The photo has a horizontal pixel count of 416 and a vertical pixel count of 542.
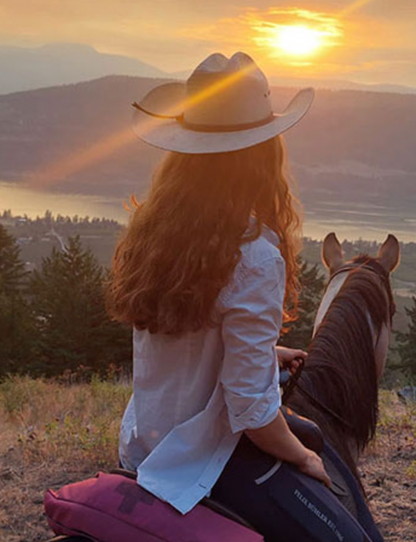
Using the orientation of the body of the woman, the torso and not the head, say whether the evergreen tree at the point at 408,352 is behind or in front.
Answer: in front

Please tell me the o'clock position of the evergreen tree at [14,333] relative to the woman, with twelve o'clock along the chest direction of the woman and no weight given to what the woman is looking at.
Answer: The evergreen tree is roughly at 10 o'clock from the woman.

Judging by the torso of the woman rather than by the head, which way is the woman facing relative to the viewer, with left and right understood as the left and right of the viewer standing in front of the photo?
facing away from the viewer and to the right of the viewer

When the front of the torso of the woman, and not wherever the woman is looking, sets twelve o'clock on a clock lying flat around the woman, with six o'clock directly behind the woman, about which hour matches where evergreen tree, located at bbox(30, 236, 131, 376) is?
The evergreen tree is roughly at 10 o'clock from the woman.

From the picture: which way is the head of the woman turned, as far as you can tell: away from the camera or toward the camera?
away from the camera

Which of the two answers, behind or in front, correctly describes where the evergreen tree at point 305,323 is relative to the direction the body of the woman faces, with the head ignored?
in front
